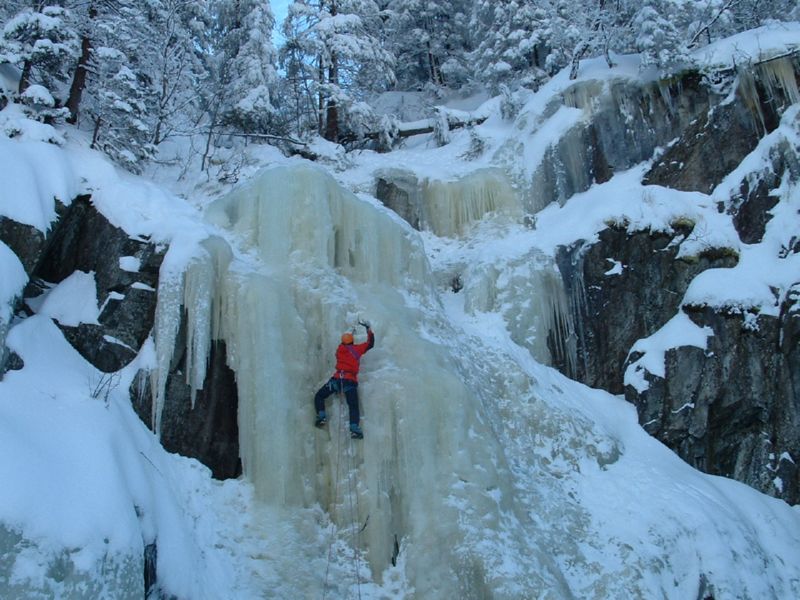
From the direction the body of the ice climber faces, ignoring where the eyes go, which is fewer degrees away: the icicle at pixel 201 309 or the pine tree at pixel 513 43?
the pine tree

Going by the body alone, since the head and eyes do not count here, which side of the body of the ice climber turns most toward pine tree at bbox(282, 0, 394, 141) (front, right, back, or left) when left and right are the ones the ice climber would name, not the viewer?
front

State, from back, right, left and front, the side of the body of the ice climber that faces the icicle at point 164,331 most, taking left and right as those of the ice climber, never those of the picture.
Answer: left

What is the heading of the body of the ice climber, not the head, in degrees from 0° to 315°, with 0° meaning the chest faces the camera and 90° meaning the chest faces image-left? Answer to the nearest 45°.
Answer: approximately 180°

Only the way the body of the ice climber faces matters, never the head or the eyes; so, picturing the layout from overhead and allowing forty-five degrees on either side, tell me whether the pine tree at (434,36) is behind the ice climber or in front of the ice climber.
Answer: in front

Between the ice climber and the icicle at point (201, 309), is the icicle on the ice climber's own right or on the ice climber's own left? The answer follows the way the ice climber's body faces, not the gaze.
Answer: on the ice climber's own left

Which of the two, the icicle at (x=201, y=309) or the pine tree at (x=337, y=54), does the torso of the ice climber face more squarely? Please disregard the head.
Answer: the pine tree

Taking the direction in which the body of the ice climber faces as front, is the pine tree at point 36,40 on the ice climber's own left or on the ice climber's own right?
on the ice climber's own left
